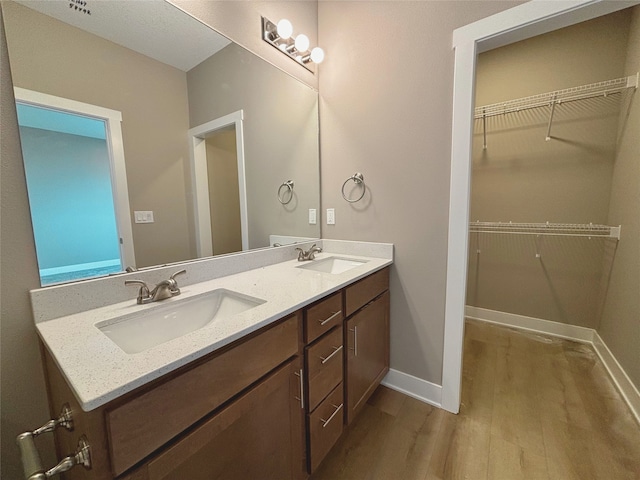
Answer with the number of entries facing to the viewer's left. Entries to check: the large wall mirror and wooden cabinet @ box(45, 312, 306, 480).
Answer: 0

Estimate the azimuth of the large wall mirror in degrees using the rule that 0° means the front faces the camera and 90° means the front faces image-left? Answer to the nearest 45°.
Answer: approximately 315°

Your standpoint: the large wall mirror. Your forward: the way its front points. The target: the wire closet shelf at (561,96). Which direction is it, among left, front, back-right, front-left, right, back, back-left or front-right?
front-left

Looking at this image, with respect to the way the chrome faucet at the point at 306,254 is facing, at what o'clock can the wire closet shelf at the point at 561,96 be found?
The wire closet shelf is roughly at 10 o'clock from the chrome faucet.

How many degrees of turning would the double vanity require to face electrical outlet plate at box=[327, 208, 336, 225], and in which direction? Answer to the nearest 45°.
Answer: approximately 90° to its left

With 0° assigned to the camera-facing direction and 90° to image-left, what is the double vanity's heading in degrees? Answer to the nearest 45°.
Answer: approximately 315°

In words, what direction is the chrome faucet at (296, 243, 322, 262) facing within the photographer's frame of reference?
facing the viewer and to the right of the viewer

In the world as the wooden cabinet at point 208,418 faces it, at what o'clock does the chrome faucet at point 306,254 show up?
The chrome faucet is roughly at 9 o'clock from the wooden cabinet.

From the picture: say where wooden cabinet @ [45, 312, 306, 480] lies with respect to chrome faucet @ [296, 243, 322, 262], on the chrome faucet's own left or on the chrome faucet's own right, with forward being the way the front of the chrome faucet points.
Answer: on the chrome faucet's own right
